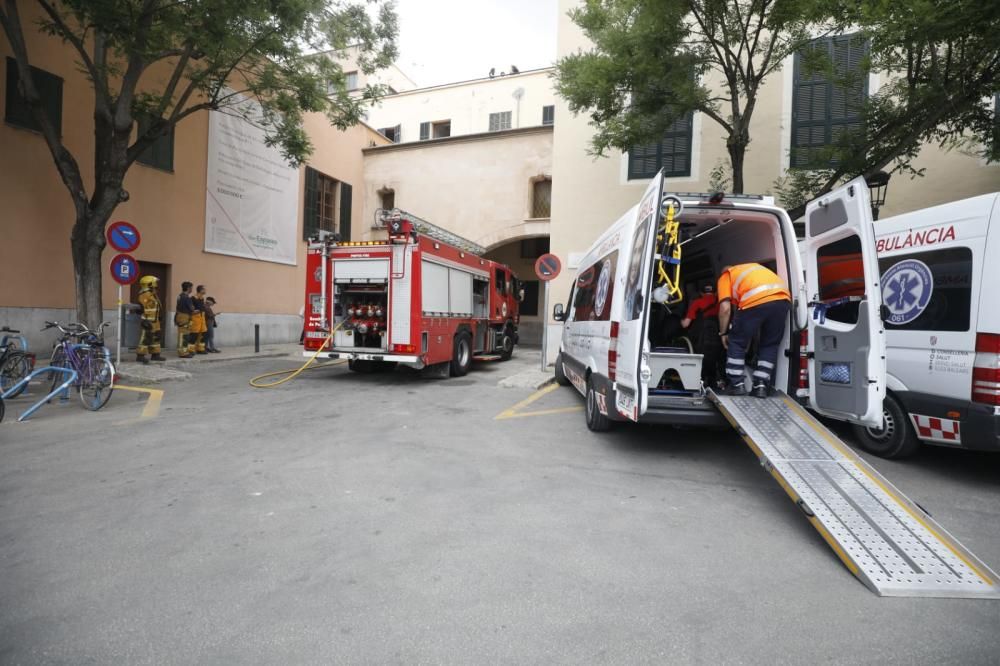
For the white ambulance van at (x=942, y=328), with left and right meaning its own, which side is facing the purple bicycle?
left

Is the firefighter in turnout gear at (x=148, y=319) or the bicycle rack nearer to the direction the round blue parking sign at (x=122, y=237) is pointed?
the bicycle rack

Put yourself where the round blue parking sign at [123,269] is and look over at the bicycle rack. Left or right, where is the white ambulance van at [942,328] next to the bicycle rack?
left

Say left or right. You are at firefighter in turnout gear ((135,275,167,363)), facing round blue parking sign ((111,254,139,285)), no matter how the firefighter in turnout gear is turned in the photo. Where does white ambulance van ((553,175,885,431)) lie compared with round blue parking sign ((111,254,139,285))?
left

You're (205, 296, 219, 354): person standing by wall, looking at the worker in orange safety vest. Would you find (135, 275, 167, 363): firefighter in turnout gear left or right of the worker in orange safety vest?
right

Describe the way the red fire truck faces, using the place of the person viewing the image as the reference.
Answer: facing away from the viewer and to the right of the viewer

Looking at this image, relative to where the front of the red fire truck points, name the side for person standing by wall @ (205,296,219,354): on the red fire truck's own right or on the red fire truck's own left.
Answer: on the red fire truck's own left

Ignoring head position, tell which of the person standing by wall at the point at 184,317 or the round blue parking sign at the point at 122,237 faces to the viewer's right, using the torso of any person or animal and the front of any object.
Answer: the person standing by wall

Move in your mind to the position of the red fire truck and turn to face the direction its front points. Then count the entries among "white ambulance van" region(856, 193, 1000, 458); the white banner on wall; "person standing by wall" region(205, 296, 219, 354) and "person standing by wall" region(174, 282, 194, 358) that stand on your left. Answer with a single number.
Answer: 3

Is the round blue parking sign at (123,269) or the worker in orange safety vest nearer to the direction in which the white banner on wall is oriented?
the worker in orange safety vest

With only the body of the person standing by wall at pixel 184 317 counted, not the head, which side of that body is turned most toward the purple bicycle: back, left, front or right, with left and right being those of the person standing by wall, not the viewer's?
right
